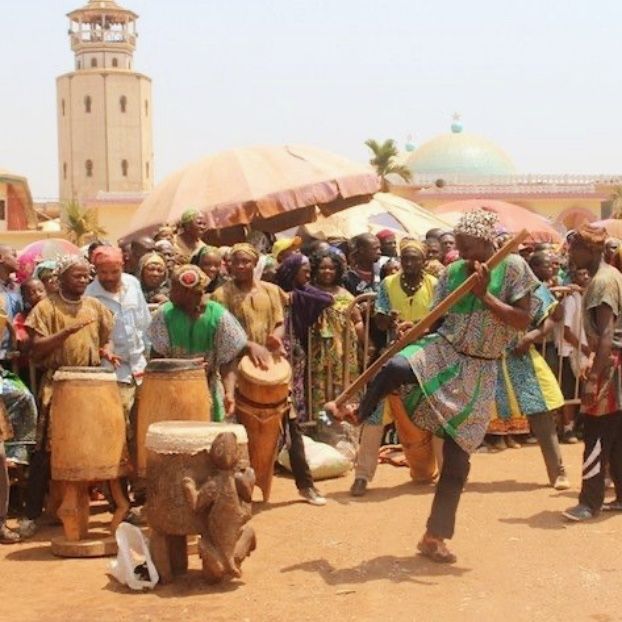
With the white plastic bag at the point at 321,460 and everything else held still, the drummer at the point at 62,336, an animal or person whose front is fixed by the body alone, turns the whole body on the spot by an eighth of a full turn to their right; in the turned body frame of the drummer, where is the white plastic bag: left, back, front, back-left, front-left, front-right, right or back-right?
back-left

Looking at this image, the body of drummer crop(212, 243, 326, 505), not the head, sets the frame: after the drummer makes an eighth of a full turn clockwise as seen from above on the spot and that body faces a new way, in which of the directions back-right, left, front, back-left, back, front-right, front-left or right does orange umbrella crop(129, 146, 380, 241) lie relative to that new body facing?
back-right

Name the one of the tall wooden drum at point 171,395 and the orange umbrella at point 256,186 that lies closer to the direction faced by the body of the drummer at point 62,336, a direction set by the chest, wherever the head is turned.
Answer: the tall wooden drum

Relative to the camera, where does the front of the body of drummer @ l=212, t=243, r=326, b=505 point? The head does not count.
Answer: toward the camera

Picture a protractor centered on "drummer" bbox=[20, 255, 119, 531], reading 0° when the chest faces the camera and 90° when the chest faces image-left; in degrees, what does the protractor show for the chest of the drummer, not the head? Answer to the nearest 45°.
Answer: approximately 315°

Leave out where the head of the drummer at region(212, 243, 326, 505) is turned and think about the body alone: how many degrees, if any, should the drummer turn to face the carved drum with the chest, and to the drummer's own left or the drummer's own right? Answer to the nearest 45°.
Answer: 0° — they already face it

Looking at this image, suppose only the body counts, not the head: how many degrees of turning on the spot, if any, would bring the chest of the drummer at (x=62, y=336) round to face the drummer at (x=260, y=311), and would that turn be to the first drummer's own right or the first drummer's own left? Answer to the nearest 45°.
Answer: approximately 45° to the first drummer's own left

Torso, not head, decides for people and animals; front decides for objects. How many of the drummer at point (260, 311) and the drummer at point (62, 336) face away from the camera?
0
